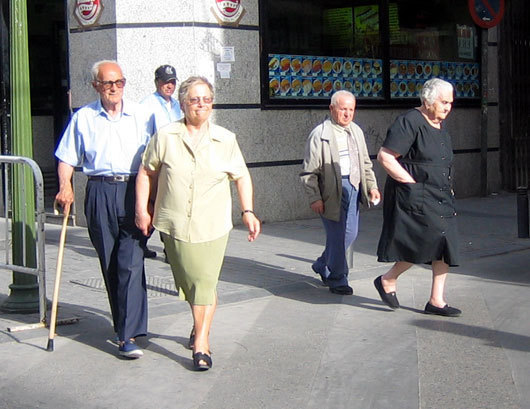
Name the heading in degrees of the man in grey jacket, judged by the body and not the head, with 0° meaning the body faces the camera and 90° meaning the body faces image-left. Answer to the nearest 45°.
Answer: approximately 315°

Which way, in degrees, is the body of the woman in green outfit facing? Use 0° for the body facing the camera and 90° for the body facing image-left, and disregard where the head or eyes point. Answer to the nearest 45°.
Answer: approximately 0°

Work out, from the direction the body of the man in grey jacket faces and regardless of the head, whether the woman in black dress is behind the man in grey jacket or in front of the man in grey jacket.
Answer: in front

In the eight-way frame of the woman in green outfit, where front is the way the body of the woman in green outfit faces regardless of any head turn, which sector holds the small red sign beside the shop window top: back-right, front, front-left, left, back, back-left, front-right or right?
back

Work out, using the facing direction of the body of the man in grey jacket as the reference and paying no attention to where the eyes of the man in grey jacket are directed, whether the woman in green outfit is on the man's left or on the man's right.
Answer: on the man's right

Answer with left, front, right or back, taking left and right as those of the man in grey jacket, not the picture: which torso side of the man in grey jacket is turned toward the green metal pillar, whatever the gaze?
right

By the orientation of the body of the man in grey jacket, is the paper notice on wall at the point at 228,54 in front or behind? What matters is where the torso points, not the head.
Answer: behind
